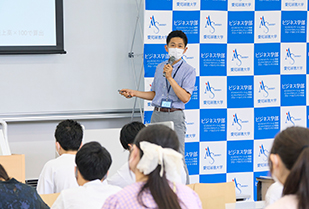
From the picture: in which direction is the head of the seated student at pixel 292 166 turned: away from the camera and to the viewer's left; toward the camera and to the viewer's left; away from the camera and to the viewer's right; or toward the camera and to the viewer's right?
away from the camera and to the viewer's left

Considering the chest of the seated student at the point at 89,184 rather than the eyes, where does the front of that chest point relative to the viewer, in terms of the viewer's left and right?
facing away from the viewer

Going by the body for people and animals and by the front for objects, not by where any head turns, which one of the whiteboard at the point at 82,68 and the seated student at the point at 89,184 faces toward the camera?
the whiteboard

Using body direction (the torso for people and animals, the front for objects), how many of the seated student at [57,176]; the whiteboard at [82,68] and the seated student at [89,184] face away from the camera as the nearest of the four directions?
2

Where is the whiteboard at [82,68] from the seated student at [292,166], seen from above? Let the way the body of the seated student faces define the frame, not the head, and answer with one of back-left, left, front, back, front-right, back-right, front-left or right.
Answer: front

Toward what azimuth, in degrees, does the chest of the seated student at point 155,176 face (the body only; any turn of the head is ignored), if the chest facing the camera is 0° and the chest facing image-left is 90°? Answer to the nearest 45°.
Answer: approximately 135°

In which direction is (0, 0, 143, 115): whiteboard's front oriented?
toward the camera

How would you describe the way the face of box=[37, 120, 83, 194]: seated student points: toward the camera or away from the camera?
away from the camera

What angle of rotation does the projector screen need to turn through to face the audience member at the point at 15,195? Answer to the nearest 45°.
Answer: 0° — it already faces them

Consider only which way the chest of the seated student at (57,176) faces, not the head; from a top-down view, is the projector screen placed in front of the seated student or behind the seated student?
in front

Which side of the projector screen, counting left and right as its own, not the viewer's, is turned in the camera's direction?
front

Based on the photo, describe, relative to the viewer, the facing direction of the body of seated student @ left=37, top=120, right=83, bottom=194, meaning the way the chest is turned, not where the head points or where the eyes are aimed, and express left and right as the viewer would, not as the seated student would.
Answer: facing away from the viewer

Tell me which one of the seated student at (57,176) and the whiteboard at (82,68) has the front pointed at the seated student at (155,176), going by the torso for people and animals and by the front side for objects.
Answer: the whiteboard

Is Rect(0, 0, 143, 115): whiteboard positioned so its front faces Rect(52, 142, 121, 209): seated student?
yes

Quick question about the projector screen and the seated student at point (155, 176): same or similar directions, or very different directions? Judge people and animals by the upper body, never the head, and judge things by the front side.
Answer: very different directions

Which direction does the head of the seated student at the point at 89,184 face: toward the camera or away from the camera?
away from the camera

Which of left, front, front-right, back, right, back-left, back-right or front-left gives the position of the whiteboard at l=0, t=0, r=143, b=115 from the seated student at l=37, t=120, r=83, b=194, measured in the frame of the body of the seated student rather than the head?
front
